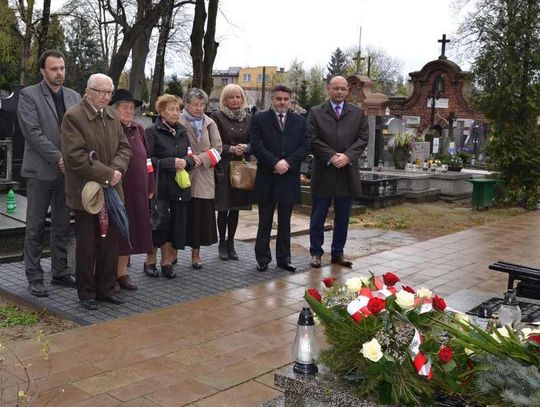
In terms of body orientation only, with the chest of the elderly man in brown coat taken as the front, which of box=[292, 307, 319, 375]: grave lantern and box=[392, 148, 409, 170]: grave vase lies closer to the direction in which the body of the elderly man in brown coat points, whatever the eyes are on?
the grave lantern

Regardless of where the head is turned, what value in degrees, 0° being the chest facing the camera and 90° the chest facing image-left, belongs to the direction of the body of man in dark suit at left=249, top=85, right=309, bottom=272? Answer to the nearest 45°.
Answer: approximately 0°

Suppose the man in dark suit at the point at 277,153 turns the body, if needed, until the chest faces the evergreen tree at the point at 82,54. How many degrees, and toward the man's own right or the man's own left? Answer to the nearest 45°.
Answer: approximately 180°

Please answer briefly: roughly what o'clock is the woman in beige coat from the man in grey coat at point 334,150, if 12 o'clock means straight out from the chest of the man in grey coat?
The woman in beige coat is roughly at 2 o'clock from the man in grey coat.

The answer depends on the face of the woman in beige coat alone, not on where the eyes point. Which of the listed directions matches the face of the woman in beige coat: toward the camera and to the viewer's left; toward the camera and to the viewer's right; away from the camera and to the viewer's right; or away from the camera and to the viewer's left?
toward the camera and to the viewer's right

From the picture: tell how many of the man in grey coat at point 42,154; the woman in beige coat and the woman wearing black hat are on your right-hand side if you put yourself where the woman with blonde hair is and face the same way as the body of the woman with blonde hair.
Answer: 3

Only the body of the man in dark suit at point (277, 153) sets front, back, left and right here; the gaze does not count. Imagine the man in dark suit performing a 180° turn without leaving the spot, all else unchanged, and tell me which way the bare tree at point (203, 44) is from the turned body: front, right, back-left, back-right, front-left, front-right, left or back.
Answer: front

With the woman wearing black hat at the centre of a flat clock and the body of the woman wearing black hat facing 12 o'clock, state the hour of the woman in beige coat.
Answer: The woman in beige coat is roughly at 9 o'clock from the woman wearing black hat.

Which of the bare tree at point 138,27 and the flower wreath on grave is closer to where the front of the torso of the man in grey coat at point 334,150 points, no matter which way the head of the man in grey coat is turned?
the flower wreath on grave
